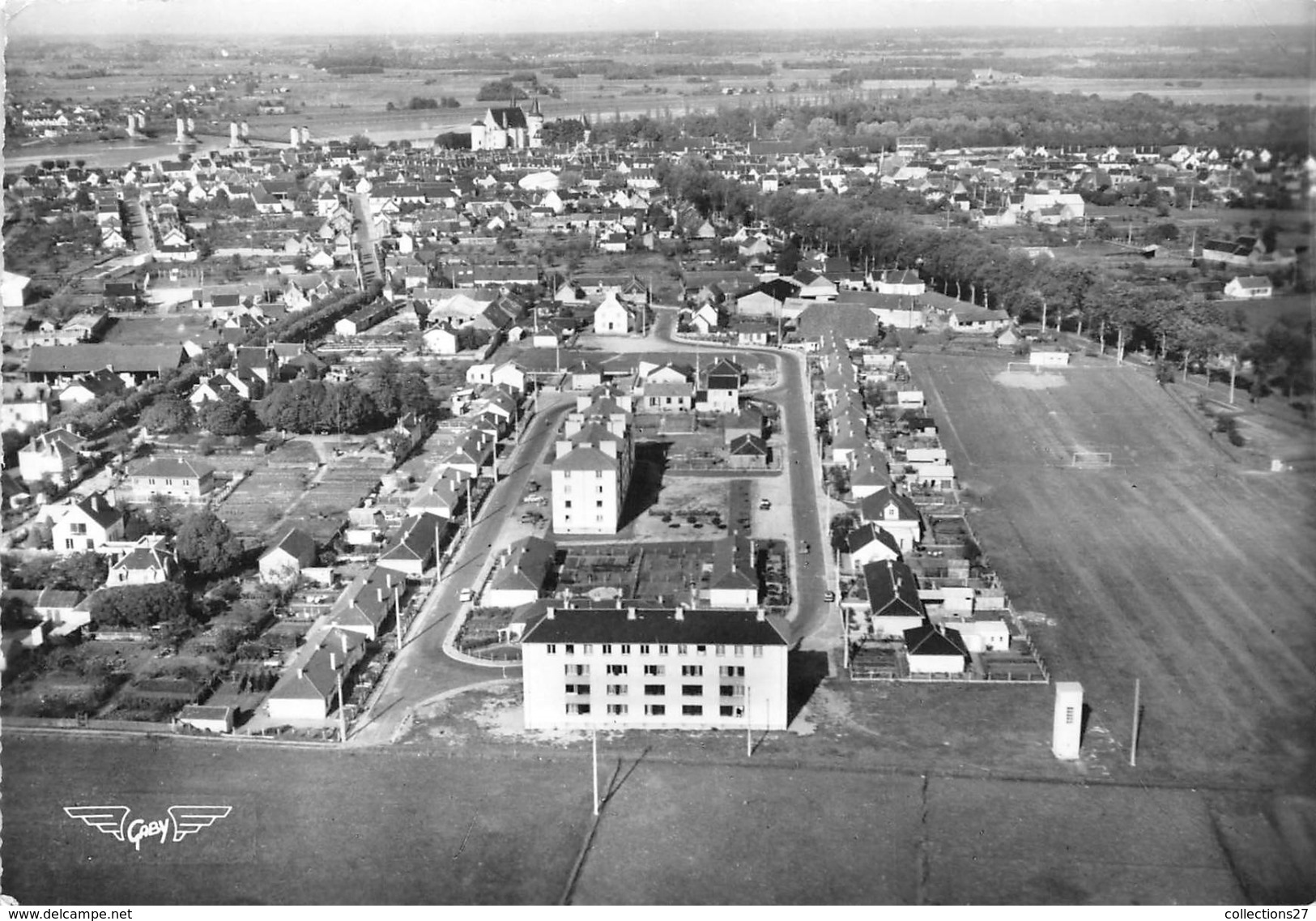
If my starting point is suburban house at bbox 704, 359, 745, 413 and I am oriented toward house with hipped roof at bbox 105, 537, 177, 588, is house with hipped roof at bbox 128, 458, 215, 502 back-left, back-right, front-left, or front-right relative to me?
front-right

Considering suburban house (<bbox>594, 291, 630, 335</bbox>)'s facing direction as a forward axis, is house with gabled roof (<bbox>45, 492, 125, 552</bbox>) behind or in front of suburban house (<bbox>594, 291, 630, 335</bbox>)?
in front

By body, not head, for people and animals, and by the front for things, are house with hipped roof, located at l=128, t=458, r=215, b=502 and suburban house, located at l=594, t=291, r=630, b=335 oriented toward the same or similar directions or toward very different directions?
same or similar directions

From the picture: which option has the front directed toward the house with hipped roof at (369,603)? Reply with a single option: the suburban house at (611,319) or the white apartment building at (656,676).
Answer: the suburban house

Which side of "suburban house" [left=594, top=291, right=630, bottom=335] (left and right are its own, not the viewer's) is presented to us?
front

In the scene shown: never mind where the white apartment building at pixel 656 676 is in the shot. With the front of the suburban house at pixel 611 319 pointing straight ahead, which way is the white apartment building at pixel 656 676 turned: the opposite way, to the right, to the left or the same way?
the same way

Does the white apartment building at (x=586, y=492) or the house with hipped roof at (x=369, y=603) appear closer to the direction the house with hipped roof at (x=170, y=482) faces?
the house with hipped roof at (x=369, y=603)

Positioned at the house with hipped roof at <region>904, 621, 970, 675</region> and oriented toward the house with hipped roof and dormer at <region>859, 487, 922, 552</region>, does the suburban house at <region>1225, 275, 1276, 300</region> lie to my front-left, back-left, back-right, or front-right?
front-right

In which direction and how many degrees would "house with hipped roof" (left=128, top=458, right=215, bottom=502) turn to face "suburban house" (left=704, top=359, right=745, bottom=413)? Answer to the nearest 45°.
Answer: approximately 90° to its left

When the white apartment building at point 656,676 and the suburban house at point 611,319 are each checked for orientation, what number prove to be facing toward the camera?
2

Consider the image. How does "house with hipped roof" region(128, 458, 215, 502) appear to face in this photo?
toward the camera

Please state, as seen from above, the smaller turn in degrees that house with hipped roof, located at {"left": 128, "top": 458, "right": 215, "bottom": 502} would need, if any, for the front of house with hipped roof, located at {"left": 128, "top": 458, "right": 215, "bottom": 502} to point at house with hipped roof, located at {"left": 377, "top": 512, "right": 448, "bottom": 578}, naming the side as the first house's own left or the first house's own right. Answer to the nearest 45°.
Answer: approximately 45° to the first house's own left

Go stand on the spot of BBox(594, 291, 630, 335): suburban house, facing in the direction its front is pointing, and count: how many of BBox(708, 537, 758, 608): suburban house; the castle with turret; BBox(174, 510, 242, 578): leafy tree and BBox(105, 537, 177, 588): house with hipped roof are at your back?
1

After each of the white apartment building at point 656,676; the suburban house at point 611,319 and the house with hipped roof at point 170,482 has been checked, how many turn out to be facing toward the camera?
3

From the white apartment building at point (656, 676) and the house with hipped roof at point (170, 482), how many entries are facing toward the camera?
2

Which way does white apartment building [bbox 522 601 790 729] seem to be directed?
toward the camera

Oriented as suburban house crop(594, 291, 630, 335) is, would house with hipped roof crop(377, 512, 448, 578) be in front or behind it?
in front
